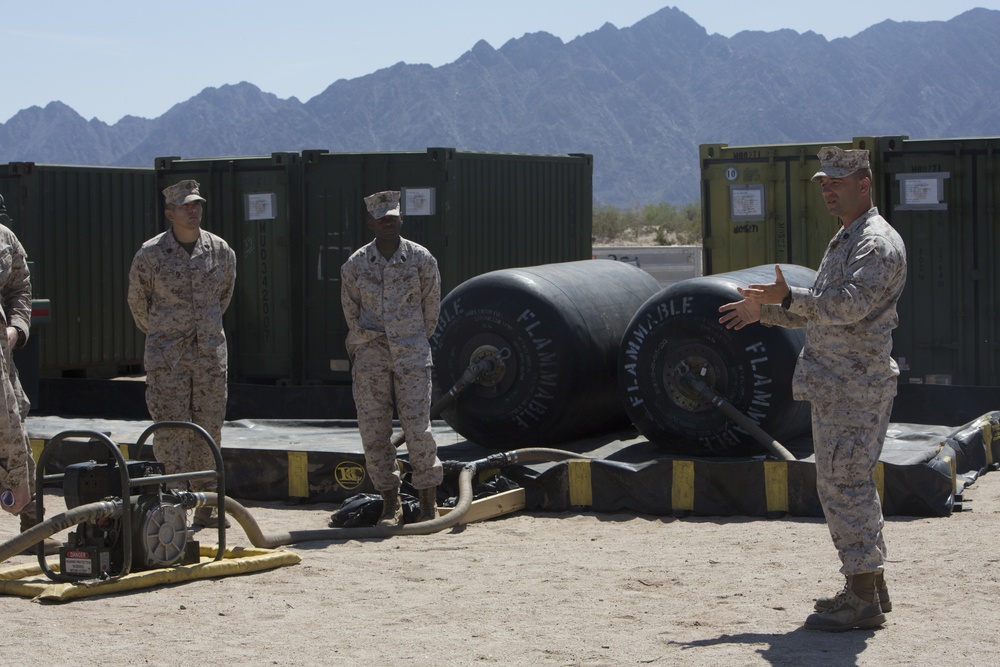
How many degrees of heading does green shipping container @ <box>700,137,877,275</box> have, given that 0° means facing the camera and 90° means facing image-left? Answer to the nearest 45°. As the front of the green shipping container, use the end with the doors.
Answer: approximately 0°

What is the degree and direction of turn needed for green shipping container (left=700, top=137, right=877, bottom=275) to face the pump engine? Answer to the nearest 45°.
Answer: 0° — it already faces it

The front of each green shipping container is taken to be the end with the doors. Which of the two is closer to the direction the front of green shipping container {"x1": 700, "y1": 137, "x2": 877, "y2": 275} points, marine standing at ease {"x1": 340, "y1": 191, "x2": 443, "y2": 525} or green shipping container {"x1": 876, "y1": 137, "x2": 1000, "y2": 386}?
the marine standing at ease

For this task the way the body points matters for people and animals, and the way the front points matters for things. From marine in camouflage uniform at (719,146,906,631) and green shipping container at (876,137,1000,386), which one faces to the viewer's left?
the marine in camouflage uniform

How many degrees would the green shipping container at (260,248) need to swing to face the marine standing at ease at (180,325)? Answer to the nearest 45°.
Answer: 0° — it already faces them

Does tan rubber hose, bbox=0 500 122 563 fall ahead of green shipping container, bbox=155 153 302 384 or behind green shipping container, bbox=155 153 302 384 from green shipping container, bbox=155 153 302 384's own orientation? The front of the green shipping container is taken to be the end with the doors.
ahead

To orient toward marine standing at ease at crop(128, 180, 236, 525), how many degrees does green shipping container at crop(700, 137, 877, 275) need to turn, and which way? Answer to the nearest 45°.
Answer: approximately 45° to its right

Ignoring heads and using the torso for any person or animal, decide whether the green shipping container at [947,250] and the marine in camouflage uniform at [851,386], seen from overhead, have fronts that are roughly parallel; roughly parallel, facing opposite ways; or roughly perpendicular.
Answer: roughly perpendicular

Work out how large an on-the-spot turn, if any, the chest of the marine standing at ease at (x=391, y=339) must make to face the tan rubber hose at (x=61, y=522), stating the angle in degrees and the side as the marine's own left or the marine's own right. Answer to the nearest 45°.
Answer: approximately 45° to the marine's own right

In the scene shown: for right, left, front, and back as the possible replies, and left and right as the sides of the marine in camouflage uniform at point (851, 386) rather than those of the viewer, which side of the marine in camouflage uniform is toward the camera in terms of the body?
left
